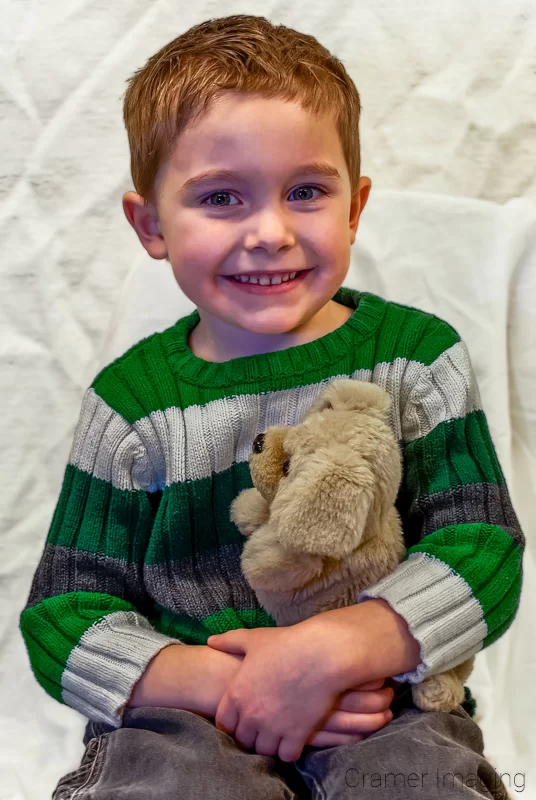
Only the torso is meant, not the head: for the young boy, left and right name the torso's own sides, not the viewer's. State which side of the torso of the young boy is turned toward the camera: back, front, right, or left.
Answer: front

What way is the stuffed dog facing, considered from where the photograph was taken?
facing to the left of the viewer
